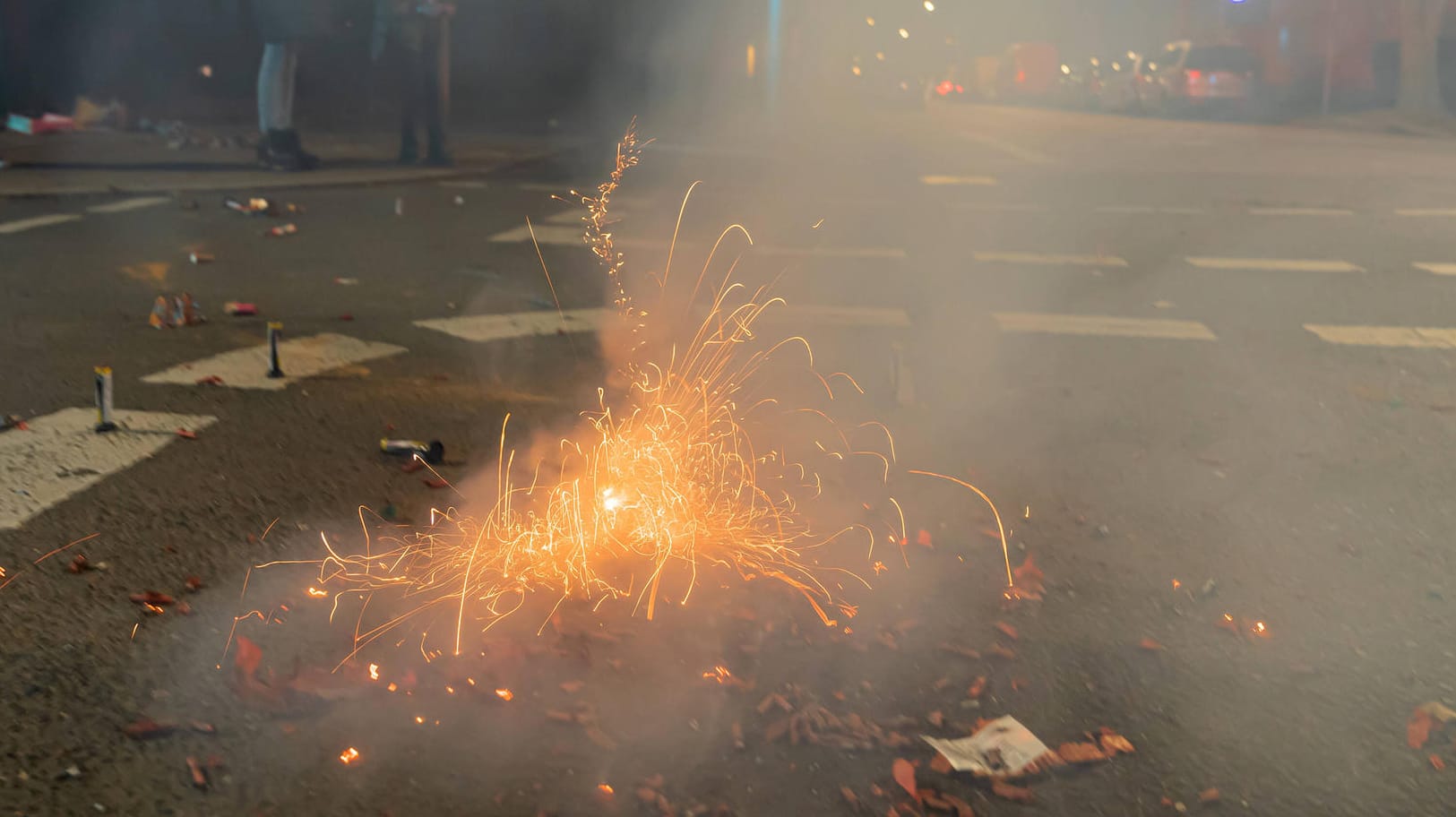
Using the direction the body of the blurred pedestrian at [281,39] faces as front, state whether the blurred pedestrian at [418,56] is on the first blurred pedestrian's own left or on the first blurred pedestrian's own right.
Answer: on the first blurred pedestrian's own left

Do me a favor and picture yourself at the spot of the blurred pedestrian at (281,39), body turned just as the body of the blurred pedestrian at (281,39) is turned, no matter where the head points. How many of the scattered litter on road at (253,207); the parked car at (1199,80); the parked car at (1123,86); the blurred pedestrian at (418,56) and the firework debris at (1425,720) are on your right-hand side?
2

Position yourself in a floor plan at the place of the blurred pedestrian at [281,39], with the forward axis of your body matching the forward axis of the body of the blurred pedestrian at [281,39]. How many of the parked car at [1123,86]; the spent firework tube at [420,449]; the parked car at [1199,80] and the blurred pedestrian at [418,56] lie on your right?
1

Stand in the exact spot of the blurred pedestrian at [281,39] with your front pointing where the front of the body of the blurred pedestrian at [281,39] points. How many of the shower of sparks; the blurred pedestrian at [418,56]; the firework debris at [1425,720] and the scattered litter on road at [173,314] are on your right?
3

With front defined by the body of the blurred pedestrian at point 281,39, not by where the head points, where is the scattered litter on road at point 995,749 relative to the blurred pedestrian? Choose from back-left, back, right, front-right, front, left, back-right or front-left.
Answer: right

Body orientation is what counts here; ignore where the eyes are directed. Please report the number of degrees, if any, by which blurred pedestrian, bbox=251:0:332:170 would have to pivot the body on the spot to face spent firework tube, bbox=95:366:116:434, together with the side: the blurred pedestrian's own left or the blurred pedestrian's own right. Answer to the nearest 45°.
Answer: approximately 90° to the blurred pedestrian's own right

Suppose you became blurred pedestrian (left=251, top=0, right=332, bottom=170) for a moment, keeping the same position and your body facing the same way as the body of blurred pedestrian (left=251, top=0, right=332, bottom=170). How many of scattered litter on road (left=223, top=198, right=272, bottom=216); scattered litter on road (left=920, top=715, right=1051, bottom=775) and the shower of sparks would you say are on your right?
3

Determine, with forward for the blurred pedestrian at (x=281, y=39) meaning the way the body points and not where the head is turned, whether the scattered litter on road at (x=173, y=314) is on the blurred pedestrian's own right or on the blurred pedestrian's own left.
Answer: on the blurred pedestrian's own right

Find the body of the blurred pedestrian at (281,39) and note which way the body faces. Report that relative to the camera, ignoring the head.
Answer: to the viewer's right

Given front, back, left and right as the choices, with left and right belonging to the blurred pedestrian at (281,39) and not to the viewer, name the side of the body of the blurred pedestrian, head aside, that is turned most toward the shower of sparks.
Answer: right
